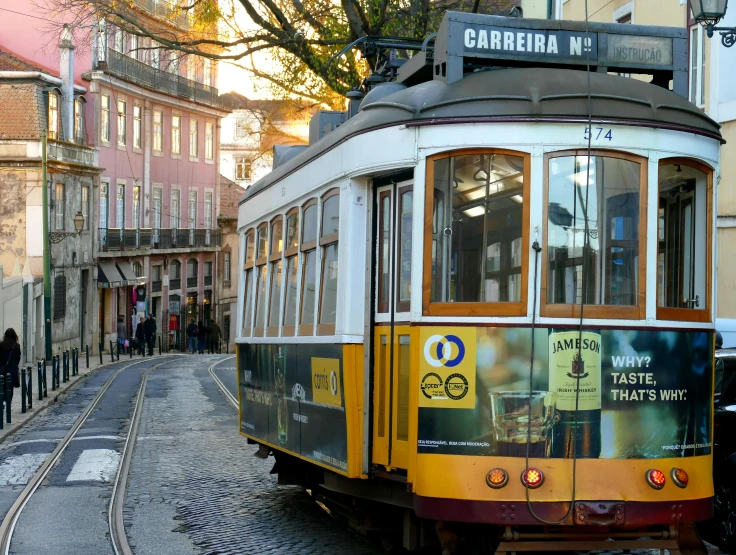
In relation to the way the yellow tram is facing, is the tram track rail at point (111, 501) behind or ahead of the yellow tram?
ahead
